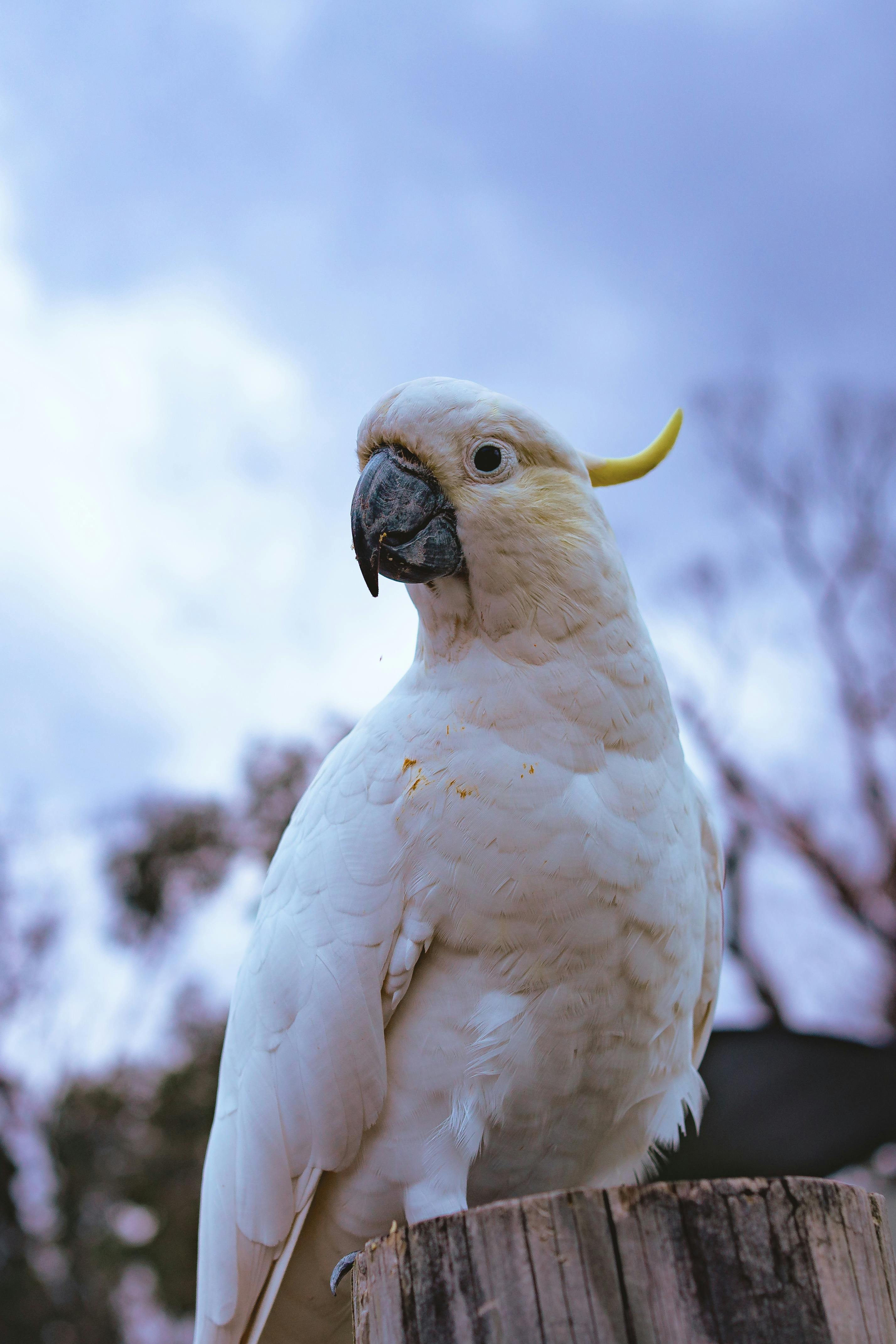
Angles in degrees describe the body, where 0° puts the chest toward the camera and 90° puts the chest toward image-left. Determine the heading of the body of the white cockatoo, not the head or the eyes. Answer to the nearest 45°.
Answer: approximately 315°

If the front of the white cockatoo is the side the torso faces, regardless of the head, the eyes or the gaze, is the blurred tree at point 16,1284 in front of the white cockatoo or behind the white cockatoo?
behind
